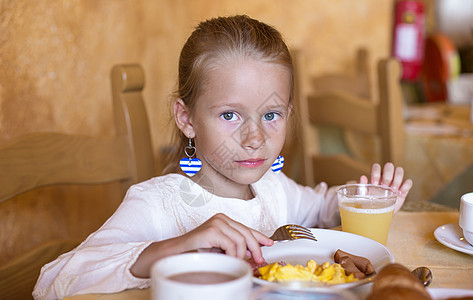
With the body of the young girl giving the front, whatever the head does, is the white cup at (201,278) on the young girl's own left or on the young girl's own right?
on the young girl's own right

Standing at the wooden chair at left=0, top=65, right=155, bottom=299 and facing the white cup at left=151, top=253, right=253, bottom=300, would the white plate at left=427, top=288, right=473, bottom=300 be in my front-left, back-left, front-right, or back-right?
front-left

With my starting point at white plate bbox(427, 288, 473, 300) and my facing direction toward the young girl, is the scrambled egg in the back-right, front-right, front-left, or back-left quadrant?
front-left

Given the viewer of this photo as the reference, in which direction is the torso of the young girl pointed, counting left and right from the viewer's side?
facing the viewer and to the right of the viewer

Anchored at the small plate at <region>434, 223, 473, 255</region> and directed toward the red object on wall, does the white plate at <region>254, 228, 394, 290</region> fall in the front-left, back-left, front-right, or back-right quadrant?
back-left

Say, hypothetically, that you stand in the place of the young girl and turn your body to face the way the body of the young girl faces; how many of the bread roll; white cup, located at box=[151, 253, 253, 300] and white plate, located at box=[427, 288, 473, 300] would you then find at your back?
0
